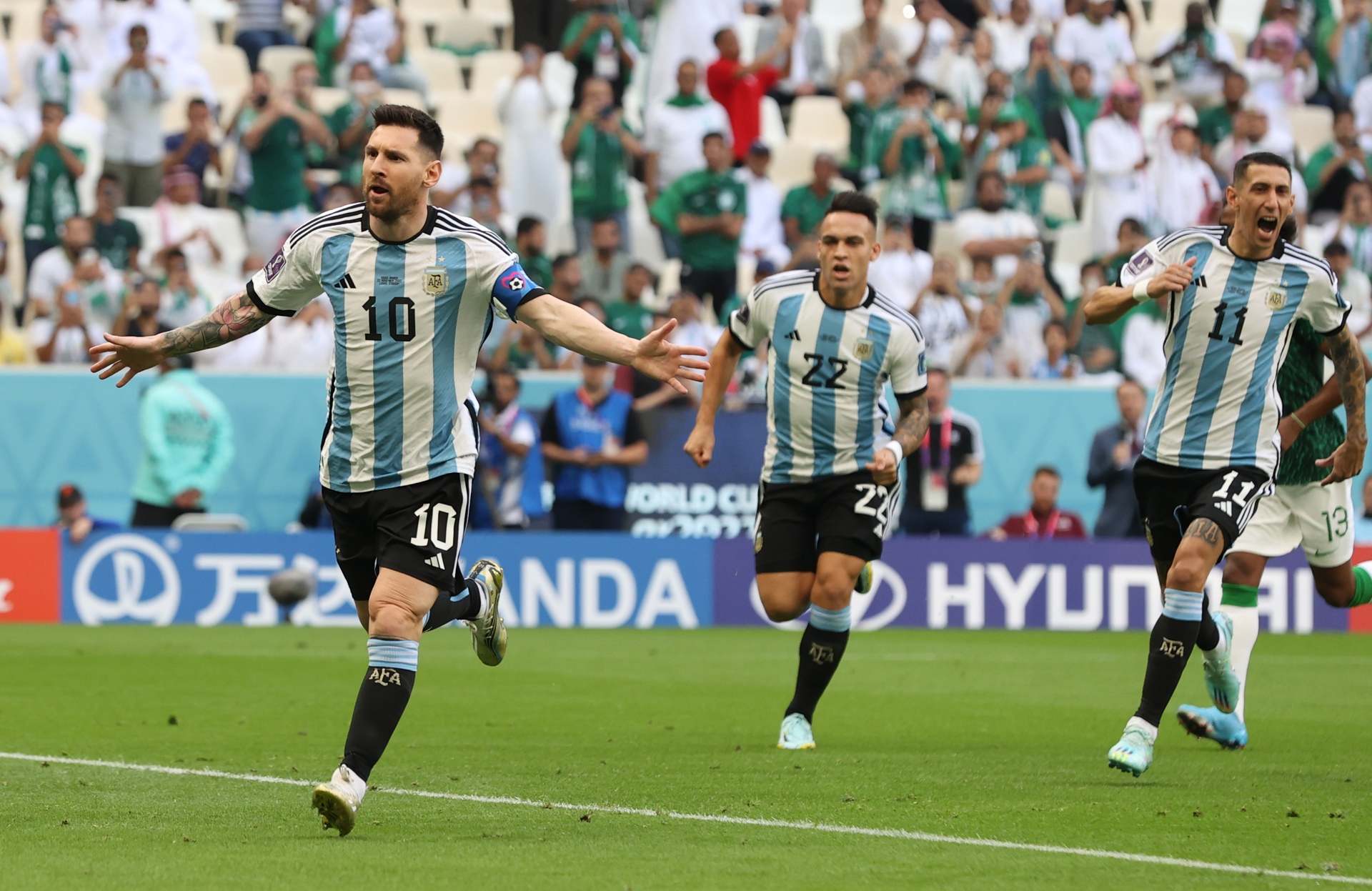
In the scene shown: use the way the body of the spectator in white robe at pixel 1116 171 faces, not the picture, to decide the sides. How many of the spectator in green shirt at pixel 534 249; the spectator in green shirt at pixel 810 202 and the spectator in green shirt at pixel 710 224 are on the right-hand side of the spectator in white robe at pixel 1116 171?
3

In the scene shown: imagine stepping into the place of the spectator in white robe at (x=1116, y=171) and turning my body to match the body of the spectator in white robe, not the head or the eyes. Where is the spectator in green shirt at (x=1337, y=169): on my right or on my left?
on my left

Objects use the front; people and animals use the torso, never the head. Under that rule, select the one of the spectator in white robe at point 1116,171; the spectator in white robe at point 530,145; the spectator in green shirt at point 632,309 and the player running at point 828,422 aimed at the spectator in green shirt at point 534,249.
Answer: the spectator in white robe at point 530,145

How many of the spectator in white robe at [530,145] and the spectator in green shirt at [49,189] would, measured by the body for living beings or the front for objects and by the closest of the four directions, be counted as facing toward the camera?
2

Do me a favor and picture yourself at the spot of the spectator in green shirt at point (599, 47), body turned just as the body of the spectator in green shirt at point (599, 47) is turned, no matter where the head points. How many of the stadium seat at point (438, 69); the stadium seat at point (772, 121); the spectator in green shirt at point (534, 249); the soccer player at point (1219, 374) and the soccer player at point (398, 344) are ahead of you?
3

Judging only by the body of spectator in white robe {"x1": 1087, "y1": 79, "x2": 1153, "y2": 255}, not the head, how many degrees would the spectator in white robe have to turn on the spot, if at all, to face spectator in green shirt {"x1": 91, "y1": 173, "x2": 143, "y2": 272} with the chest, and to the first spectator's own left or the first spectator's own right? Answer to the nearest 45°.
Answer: approximately 90° to the first spectator's own right

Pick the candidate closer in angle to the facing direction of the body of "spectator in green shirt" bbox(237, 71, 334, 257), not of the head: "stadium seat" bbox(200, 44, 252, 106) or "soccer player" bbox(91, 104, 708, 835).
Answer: the soccer player

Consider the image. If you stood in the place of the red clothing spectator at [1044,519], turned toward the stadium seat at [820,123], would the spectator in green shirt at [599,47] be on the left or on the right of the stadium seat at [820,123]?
left

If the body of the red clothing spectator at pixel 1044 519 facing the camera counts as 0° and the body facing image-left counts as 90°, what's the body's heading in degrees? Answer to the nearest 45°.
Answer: approximately 0°

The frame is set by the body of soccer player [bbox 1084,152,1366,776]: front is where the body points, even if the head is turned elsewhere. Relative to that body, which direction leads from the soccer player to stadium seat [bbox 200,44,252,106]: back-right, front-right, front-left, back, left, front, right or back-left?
back-right

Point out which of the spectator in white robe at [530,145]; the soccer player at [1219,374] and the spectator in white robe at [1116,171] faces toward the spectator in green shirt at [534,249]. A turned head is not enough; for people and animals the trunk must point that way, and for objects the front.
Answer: the spectator in white robe at [530,145]

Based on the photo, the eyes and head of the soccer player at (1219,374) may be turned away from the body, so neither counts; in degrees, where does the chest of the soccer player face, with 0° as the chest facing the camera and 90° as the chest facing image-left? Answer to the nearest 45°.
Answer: approximately 0°
